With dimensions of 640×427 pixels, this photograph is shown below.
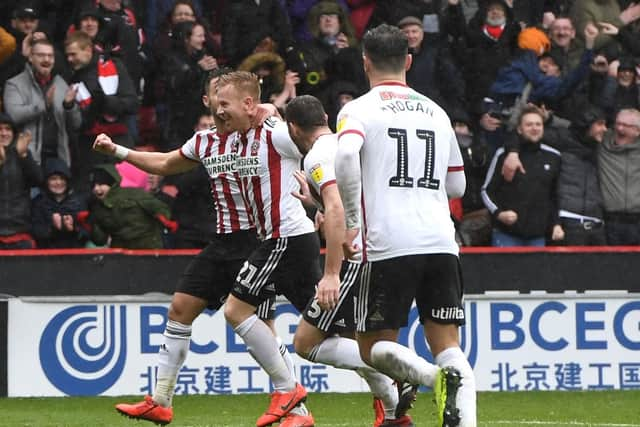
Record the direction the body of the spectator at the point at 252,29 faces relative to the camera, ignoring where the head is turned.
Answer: toward the camera

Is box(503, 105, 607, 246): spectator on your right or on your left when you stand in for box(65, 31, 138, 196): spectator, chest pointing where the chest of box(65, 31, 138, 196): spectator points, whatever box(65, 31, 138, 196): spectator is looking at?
on your left

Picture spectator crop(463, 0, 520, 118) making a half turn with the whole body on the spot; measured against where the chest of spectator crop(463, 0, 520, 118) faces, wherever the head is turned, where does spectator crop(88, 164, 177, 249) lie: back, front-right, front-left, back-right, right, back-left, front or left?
back-left

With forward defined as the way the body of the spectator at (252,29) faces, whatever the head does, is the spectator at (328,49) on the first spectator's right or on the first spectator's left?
on the first spectator's left

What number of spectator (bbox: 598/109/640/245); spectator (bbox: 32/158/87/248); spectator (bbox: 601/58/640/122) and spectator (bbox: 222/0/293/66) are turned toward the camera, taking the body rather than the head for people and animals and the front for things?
4

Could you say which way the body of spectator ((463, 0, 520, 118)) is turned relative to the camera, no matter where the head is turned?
toward the camera
